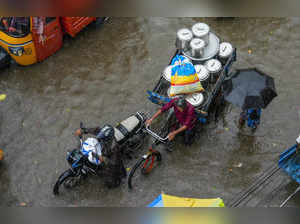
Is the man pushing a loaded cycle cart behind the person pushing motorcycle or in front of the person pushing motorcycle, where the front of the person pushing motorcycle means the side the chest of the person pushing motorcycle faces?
behind

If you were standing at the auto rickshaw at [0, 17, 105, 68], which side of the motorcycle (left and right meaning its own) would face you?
right

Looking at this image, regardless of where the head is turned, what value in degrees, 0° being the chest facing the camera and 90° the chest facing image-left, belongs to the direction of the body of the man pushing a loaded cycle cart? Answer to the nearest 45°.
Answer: approximately 45°

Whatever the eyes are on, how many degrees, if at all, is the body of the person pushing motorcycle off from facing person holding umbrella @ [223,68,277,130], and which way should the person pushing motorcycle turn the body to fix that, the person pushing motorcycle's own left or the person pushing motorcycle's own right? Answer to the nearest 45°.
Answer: approximately 135° to the person pushing motorcycle's own left

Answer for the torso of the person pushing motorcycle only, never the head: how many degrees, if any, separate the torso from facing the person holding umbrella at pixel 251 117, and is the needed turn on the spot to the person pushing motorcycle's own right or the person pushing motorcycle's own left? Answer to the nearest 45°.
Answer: approximately 135° to the person pushing motorcycle's own left

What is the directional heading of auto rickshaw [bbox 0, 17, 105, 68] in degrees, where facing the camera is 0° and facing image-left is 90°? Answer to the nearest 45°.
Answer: approximately 45°

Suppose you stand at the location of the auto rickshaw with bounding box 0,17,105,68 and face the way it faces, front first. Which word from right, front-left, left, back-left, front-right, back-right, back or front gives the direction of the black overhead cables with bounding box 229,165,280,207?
left

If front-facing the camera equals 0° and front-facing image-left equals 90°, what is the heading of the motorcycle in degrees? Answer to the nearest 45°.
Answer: approximately 45°

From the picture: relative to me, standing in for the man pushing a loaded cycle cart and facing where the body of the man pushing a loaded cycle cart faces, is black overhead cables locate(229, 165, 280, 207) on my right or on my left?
on my left

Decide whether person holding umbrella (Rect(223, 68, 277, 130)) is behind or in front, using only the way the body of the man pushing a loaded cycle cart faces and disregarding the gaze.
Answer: behind

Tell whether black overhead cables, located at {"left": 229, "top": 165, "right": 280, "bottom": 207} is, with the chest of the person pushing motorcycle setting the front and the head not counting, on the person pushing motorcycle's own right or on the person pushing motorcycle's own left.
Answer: on the person pushing motorcycle's own left
